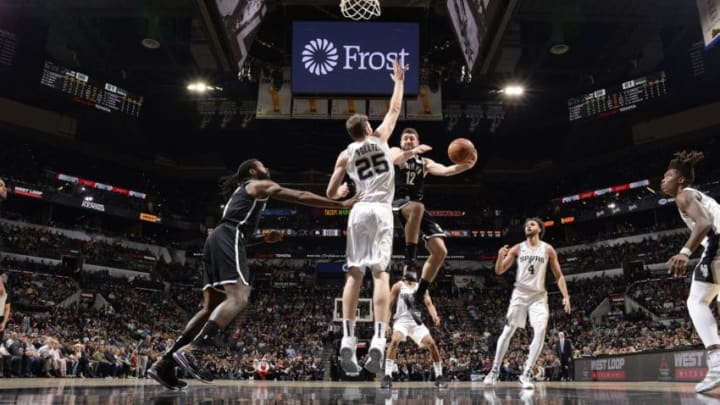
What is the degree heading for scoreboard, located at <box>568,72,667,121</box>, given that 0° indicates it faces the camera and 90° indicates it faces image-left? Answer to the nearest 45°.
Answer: approximately 45°

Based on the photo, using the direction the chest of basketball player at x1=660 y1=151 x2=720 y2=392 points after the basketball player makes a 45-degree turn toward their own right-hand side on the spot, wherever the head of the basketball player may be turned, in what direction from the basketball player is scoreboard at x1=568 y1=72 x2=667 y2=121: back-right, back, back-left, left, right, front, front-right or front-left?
front-right

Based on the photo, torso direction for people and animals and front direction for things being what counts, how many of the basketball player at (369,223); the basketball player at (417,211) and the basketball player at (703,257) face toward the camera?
1

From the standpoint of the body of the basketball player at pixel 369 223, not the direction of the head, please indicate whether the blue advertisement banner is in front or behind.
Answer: in front

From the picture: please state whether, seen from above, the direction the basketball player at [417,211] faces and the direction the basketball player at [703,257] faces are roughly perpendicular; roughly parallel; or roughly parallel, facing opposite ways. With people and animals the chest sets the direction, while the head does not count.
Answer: roughly perpendicular

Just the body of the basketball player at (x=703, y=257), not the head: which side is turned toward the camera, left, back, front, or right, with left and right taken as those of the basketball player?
left

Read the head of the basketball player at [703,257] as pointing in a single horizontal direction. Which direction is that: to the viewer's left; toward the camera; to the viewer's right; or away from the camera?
to the viewer's left

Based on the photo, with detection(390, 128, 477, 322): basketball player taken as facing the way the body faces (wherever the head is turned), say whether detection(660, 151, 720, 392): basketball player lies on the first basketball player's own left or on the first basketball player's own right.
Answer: on the first basketball player's own left

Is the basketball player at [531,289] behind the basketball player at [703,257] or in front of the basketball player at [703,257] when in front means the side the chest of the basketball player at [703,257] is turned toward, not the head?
in front

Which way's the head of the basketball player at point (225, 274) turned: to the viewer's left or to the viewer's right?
to the viewer's right

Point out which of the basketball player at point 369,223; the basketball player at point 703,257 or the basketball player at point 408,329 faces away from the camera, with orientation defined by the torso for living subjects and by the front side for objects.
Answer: the basketball player at point 369,223

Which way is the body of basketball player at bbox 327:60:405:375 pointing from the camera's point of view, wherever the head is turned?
away from the camera
